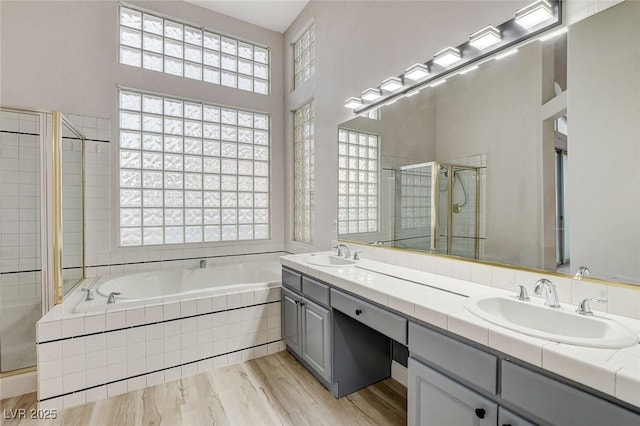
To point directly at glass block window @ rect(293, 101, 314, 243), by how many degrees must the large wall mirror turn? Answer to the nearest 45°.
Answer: approximately 90° to its right

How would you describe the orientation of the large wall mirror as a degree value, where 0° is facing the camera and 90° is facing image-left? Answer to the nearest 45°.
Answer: approximately 45°

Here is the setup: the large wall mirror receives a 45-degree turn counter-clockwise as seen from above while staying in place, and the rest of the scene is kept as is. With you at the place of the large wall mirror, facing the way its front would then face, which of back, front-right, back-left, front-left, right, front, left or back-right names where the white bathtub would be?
right

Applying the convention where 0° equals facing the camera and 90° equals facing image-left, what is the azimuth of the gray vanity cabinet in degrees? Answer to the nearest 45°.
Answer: approximately 45°

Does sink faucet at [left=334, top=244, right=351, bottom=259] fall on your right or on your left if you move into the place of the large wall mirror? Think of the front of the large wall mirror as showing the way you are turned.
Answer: on your right
